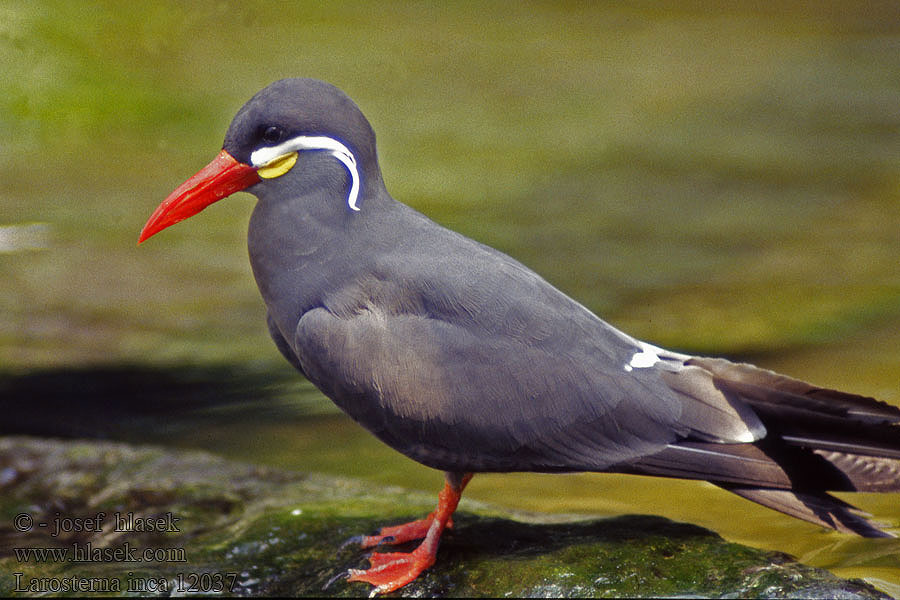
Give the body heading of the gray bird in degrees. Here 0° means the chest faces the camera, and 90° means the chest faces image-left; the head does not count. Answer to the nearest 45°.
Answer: approximately 90°
